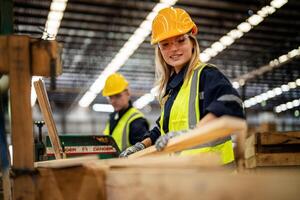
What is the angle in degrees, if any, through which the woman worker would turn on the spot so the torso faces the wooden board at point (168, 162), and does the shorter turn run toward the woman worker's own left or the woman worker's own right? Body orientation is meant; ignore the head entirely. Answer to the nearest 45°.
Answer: approximately 45° to the woman worker's own left

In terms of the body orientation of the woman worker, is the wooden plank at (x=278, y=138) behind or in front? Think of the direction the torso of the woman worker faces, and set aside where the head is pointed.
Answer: behind

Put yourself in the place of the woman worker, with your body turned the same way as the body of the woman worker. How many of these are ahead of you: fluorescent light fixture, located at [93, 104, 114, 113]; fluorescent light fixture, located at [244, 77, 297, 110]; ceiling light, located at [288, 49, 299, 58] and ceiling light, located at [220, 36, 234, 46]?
0

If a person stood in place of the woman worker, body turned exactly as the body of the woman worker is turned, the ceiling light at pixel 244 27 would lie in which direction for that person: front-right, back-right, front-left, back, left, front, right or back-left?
back-right

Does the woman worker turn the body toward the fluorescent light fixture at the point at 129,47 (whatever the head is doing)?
no

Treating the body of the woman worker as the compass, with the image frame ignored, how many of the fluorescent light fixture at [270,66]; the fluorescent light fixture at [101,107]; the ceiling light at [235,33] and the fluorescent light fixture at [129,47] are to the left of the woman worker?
0

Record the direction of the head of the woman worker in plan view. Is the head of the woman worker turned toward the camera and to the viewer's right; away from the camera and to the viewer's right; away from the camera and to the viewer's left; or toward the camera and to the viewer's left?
toward the camera and to the viewer's left

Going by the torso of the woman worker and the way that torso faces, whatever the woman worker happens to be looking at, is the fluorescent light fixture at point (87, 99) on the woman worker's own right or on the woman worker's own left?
on the woman worker's own right

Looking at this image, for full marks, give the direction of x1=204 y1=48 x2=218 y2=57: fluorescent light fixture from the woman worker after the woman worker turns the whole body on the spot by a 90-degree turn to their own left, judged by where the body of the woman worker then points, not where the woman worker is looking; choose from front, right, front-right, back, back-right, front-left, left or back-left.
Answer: back-left

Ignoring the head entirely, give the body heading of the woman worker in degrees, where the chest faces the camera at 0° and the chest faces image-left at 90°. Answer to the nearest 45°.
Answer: approximately 45°

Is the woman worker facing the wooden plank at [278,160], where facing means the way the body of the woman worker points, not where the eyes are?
no

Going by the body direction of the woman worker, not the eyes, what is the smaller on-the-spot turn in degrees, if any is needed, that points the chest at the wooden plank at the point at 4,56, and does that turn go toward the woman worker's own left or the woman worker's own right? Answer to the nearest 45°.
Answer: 0° — they already face it

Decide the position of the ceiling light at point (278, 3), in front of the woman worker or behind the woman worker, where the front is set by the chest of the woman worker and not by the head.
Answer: behind

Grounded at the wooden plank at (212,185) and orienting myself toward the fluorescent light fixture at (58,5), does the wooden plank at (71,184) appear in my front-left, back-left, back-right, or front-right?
front-left

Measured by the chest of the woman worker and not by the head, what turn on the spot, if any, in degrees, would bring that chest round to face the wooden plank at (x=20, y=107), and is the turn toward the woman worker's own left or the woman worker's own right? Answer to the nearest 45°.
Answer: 0° — they already face it
